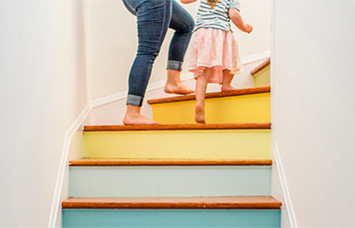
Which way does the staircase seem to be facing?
toward the camera

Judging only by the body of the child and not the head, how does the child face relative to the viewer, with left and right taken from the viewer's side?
facing away from the viewer
